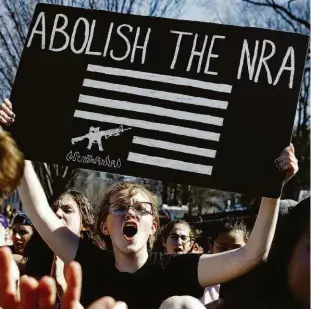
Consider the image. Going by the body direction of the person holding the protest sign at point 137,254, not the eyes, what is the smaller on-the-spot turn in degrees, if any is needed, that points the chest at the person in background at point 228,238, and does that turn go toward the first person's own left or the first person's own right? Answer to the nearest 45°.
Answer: approximately 135° to the first person's own left

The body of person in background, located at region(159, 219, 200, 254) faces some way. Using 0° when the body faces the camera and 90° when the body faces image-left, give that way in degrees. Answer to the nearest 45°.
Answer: approximately 0°

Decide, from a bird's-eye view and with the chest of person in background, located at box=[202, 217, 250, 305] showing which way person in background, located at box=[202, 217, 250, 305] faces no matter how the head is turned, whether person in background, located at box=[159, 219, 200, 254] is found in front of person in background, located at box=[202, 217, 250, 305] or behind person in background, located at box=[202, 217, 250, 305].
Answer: behind

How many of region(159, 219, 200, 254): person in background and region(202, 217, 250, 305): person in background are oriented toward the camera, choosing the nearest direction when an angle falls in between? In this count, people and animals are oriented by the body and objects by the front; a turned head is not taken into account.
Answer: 2

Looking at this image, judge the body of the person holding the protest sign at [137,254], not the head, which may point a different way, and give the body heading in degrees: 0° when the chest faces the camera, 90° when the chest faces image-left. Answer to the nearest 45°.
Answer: approximately 0°

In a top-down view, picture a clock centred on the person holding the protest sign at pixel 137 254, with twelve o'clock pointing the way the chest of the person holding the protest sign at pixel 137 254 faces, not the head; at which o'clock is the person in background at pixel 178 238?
the person in background at pixel 178 238 is roughly at 6 o'clock from the person holding the protest sign at pixel 137 254.
